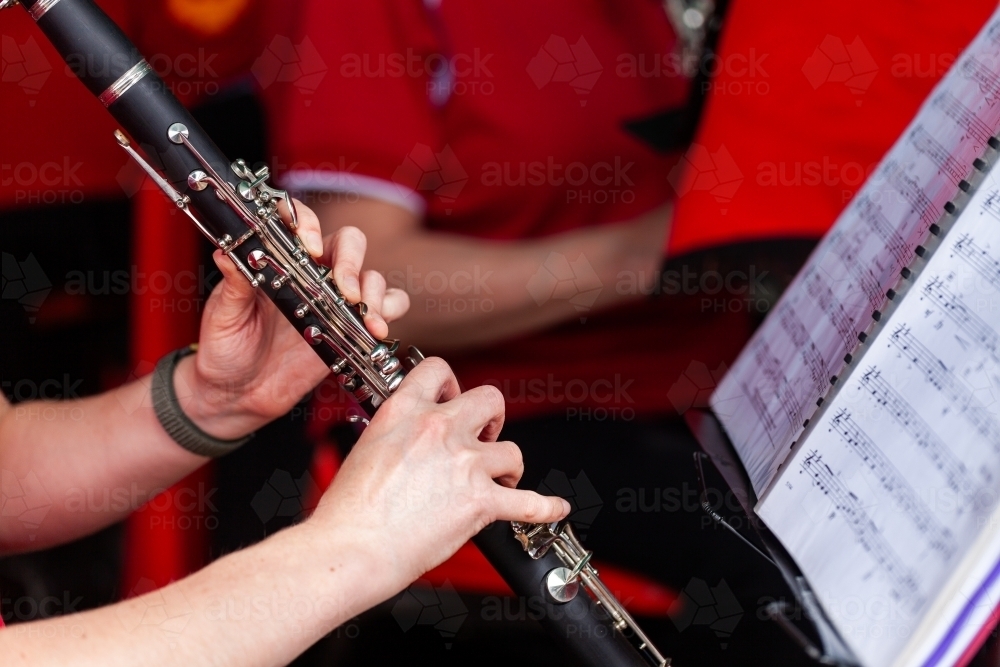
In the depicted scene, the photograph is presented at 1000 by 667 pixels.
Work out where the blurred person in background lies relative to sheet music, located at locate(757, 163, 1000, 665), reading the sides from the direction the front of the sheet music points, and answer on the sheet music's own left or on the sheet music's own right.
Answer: on the sheet music's own right

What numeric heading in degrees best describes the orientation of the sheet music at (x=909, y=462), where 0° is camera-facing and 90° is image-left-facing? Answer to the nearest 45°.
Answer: approximately 45°
